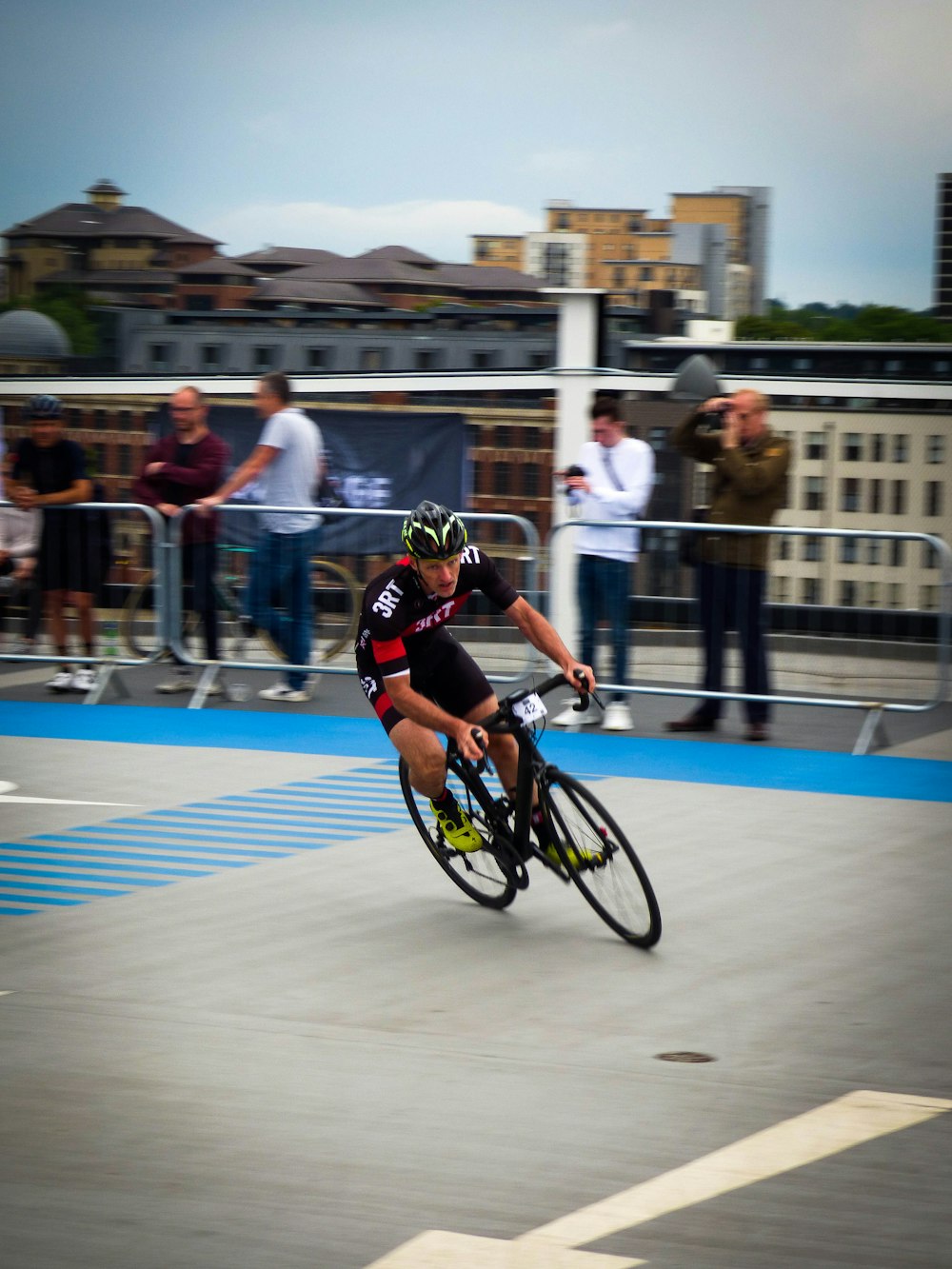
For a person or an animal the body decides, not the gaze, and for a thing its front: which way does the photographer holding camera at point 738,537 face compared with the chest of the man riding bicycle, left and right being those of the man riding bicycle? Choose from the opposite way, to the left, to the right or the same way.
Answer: to the right

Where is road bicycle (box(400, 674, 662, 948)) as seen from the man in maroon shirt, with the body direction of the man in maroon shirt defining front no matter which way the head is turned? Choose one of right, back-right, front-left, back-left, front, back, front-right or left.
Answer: front-left

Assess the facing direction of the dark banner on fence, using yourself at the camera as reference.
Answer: facing the viewer

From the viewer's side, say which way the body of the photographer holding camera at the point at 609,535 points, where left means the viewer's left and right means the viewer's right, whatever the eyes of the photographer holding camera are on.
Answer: facing the viewer and to the left of the viewer

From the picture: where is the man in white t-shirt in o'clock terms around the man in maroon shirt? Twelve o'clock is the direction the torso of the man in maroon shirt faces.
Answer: The man in white t-shirt is roughly at 8 o'clock from the man in maroon shirt.

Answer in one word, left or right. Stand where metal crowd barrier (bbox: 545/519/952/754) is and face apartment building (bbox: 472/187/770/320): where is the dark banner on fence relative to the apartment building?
left

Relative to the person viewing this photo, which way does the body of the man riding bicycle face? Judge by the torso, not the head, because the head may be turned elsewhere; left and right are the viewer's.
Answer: facing the viewer and to the right of the viewer

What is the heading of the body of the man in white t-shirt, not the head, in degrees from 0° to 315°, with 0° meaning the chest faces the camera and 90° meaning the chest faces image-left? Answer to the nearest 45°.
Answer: approximately 90°

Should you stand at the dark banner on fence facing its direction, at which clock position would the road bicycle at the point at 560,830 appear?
The road bicycle is roughly at 12 o'clock from the dark banner on fence.
